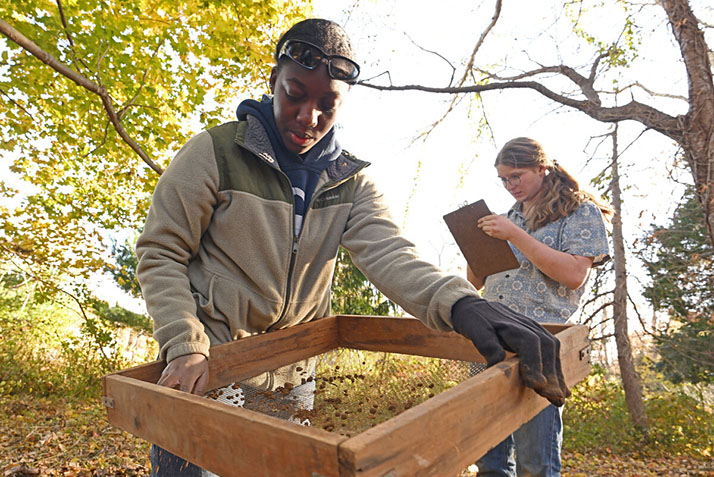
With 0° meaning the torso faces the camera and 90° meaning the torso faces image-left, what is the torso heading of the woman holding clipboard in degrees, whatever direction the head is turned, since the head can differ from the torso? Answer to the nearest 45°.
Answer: approximately 45°

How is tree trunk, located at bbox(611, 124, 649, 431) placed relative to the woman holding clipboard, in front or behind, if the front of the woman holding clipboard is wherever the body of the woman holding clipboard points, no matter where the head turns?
behind
